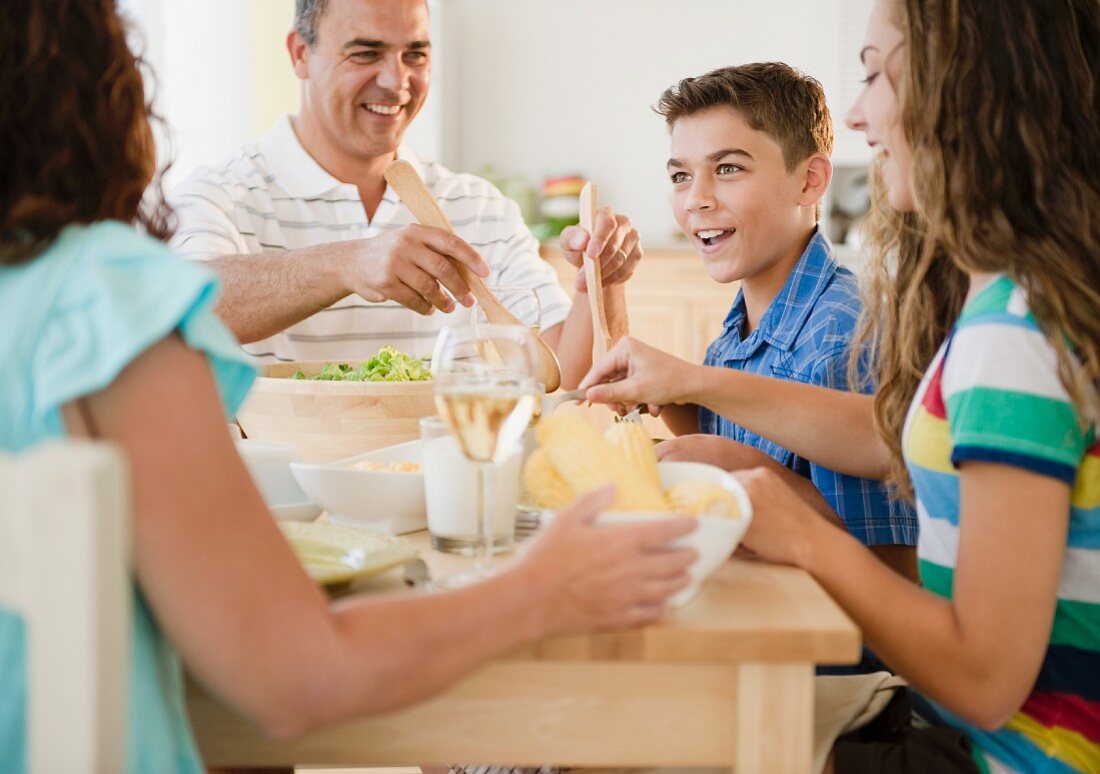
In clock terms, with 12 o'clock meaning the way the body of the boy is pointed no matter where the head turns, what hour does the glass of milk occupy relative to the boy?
The glass of milk is roughly at 11 o'clock from the boy.

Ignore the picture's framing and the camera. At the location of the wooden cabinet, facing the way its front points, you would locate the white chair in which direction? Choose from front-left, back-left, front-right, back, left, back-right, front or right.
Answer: front

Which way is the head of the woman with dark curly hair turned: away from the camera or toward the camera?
away from the camera

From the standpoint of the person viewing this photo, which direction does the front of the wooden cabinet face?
facing the viewer

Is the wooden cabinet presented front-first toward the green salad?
yes

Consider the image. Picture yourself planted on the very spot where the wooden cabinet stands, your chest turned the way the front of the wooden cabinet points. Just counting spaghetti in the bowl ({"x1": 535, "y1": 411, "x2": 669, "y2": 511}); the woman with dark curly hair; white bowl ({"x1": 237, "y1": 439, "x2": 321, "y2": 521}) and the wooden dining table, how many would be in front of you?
4

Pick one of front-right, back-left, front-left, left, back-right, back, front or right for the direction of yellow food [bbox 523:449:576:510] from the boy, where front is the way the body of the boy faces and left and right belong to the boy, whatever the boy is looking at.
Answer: front-left

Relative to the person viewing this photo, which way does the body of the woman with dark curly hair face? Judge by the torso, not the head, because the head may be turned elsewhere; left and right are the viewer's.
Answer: facing away from the viewer and to the right of the viewer

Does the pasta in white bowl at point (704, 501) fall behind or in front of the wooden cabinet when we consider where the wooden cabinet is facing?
in front

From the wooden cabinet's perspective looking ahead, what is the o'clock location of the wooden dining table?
The wooden dining table is roughly at 12 o'clock from the wooden cabinet.

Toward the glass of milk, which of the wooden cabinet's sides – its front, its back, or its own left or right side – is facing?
front

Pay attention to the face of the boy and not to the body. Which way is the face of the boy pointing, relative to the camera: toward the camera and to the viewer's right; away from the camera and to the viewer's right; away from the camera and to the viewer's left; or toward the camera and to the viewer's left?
toward the camera and to the viewer's left

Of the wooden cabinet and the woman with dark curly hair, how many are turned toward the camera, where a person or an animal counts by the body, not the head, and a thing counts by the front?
1
